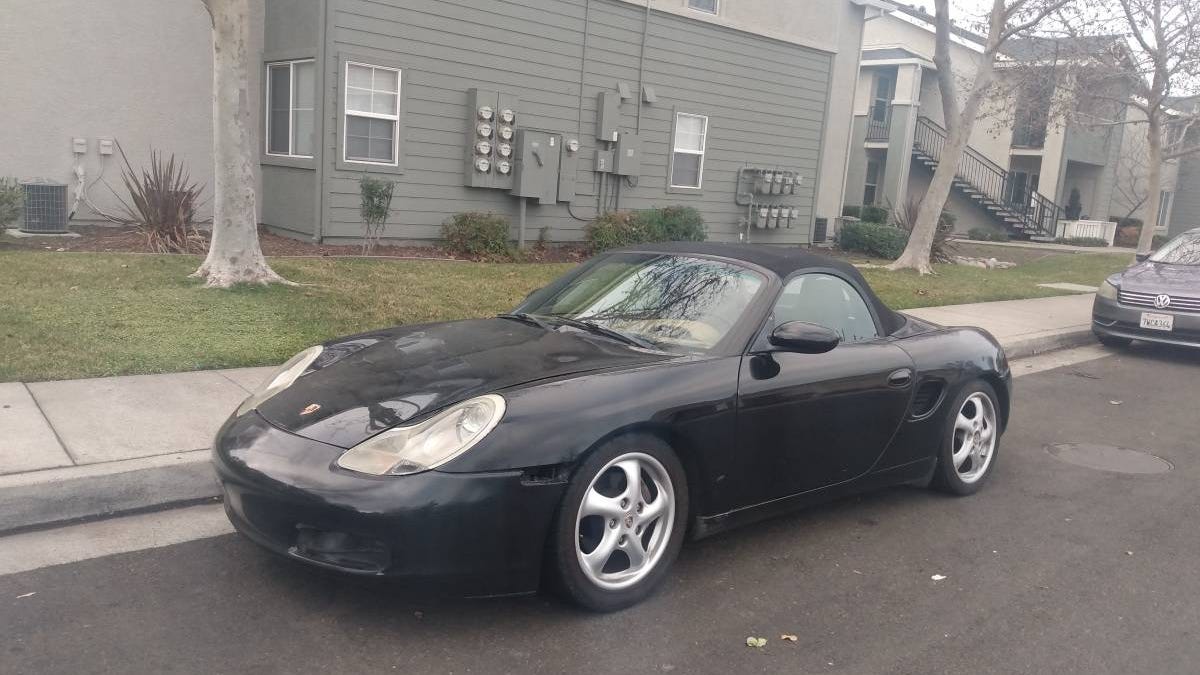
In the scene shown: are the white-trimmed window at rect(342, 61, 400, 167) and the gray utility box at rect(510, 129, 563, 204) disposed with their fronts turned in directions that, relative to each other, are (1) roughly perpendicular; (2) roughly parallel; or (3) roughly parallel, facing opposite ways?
roughly parallel

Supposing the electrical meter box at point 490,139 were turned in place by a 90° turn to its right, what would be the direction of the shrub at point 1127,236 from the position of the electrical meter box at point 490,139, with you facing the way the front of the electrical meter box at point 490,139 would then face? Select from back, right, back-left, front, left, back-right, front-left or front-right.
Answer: back

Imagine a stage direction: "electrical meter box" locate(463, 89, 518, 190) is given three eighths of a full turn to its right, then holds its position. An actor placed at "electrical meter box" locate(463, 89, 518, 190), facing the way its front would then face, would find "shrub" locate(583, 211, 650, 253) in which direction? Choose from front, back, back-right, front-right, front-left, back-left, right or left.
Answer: back

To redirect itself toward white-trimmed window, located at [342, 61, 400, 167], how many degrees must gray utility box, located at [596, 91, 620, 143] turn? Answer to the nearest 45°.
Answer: approximately 90° to its right

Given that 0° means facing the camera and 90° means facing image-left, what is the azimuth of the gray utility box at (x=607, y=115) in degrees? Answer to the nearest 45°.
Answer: approximately 315°

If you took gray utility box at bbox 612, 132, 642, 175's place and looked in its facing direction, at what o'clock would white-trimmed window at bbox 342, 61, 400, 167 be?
The white-trimmed window is roughly at 3 o'clock from the gray utility box.

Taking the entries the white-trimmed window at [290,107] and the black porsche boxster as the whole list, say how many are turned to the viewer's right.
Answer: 0

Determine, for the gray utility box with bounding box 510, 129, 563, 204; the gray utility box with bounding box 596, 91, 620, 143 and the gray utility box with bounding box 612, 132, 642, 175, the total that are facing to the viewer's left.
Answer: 0

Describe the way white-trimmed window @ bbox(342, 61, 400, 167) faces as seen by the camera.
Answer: facing the viewer and to the right of the viewer

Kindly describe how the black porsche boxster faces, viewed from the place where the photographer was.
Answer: facing the viewer and to the left of the viewer

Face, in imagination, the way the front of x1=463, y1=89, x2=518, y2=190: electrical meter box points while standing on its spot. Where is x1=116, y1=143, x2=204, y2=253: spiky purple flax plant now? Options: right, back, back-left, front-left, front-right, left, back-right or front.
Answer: right

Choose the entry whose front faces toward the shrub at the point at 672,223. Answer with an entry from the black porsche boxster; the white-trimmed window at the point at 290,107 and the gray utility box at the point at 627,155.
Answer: the gray utility box

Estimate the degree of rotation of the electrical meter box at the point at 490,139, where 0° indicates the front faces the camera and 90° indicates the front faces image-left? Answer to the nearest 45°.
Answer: approximately 315°

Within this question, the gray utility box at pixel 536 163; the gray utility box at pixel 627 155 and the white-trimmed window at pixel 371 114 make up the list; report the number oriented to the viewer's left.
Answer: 0

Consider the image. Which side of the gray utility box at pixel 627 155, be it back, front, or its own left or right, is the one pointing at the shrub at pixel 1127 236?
left

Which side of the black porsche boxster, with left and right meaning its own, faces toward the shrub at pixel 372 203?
right

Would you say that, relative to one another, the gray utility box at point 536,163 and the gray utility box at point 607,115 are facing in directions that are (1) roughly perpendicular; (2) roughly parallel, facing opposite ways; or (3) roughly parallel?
roughly parallel
